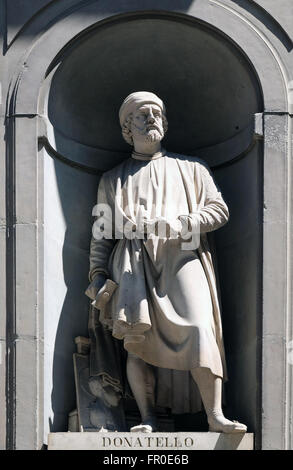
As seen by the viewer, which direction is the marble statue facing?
toward the camera
